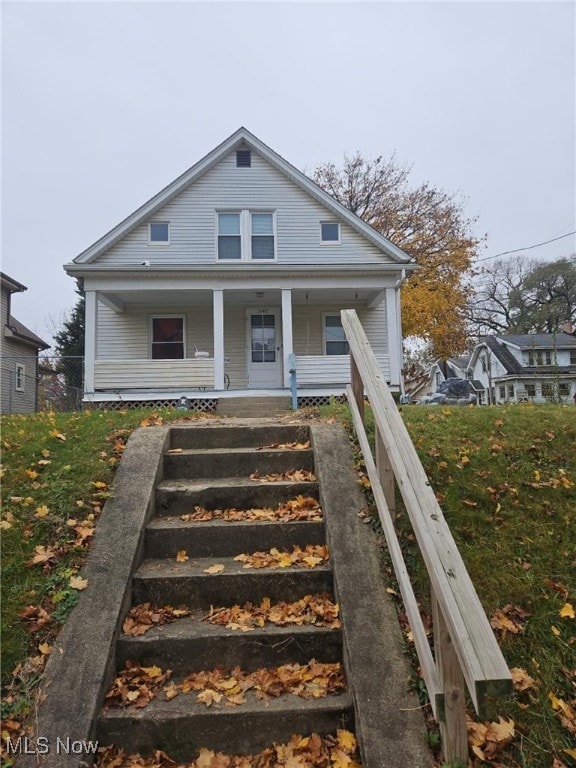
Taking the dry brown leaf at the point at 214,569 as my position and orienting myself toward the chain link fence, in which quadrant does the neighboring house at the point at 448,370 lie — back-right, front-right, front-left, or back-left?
front-right

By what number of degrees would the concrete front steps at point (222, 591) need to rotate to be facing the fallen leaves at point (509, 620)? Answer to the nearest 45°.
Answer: approximately 90° to its left

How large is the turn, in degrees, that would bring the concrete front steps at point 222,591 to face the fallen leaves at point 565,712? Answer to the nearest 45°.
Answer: approximately 45° to its left

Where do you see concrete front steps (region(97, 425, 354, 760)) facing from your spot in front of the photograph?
facing the viewer

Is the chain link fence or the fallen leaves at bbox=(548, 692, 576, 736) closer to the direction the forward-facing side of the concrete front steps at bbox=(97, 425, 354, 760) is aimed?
the fallen leaves

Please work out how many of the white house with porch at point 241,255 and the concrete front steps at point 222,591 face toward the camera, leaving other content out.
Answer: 2

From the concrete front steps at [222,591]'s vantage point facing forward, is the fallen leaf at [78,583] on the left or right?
on its right

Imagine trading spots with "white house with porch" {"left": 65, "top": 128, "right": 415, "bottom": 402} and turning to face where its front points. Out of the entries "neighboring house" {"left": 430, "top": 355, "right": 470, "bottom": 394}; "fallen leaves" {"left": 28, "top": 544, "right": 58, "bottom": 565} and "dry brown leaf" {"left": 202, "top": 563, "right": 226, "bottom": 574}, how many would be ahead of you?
2

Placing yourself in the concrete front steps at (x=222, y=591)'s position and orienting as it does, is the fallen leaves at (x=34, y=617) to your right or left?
on your right

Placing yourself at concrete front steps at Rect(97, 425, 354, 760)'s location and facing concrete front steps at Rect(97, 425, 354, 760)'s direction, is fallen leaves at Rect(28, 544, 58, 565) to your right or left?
on your right

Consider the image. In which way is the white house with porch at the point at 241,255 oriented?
toward the camera

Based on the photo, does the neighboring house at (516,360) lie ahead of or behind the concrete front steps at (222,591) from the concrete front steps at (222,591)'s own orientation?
behind

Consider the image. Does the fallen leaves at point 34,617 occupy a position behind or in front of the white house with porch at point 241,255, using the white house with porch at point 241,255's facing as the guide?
in front

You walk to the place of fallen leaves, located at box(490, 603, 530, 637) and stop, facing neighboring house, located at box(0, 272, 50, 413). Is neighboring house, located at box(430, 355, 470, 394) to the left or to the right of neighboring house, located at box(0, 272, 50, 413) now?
right

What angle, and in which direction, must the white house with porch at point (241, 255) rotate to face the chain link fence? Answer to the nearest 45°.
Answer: approximately 135° to its right

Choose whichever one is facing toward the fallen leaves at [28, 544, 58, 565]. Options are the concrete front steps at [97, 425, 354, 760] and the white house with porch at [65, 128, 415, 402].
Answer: the white house with porch
